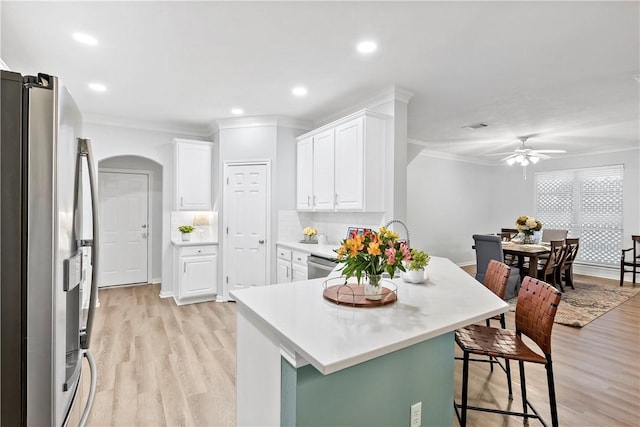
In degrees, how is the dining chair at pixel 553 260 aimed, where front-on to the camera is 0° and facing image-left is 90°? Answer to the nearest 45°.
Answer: approximately 135°

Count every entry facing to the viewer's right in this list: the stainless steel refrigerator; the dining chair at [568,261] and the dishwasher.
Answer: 1

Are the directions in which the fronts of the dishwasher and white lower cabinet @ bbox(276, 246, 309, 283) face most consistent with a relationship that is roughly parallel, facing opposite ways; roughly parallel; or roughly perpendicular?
roughly parallel

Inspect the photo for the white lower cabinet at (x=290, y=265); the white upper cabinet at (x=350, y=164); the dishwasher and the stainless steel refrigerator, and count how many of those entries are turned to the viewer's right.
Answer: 1

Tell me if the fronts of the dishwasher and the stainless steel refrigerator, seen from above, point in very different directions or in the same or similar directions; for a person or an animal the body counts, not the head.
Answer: very different directions

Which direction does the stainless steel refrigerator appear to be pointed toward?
to the viewer's right

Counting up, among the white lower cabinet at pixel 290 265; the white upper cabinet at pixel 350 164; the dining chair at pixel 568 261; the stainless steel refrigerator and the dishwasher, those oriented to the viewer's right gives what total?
1

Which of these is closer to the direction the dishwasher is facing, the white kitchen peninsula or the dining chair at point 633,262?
the white kitchen peninsula

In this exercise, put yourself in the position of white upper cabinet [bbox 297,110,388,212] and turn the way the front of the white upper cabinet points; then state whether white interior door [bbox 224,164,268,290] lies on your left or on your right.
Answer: on your right

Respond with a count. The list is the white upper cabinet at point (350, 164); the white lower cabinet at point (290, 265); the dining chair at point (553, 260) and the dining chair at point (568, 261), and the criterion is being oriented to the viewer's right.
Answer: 0

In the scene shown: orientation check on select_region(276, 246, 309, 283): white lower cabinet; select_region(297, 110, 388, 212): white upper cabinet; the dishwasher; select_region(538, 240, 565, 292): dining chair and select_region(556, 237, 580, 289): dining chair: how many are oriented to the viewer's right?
0

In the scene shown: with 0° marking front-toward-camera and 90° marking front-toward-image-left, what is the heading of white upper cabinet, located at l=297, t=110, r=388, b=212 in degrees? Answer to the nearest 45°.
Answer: approximately 45°

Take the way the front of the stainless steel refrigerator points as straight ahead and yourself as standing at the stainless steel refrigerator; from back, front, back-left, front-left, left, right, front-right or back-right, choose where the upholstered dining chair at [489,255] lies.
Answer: front

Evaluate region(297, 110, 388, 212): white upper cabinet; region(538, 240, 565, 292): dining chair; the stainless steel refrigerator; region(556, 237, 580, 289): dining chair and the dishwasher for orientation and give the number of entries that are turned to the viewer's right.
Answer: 1
